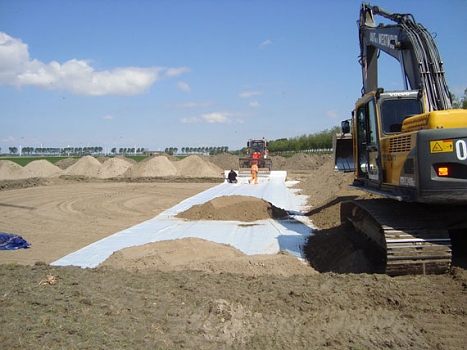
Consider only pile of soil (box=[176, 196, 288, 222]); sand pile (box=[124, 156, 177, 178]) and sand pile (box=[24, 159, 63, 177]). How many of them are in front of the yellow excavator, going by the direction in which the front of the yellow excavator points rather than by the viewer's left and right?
3

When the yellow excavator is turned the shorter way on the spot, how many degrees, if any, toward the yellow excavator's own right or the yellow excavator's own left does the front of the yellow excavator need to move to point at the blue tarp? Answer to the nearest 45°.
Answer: approximately 45° to the yellow excavator's own left

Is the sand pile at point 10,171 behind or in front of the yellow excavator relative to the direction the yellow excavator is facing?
in front

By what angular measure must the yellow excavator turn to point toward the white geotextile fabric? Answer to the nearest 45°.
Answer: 0° — it already faces it

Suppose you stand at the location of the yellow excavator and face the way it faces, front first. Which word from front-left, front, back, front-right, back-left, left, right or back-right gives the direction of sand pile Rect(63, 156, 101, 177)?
front

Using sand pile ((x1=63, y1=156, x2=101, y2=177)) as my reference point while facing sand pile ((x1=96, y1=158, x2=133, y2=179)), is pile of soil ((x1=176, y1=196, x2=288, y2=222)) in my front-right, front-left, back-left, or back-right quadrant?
front-right

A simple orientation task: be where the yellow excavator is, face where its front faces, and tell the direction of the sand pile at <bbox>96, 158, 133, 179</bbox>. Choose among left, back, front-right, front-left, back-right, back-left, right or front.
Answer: front

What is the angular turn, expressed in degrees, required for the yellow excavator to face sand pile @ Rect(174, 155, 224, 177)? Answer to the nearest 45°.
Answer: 0° — it already faces it

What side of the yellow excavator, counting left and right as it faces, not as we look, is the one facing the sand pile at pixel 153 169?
front

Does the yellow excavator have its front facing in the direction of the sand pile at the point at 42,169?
yes

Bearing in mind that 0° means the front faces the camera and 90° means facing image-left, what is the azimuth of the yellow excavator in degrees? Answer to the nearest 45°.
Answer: approximately 135°
